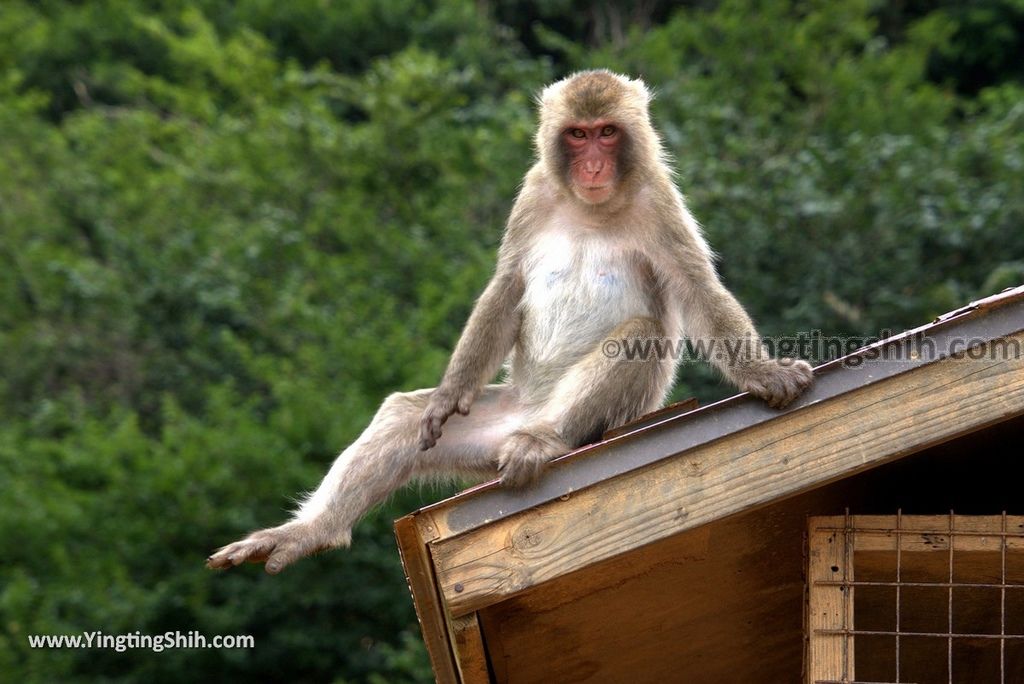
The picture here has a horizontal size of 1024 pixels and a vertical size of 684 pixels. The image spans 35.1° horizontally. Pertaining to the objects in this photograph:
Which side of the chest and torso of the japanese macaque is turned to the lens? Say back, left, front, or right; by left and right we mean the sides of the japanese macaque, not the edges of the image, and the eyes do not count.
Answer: front
